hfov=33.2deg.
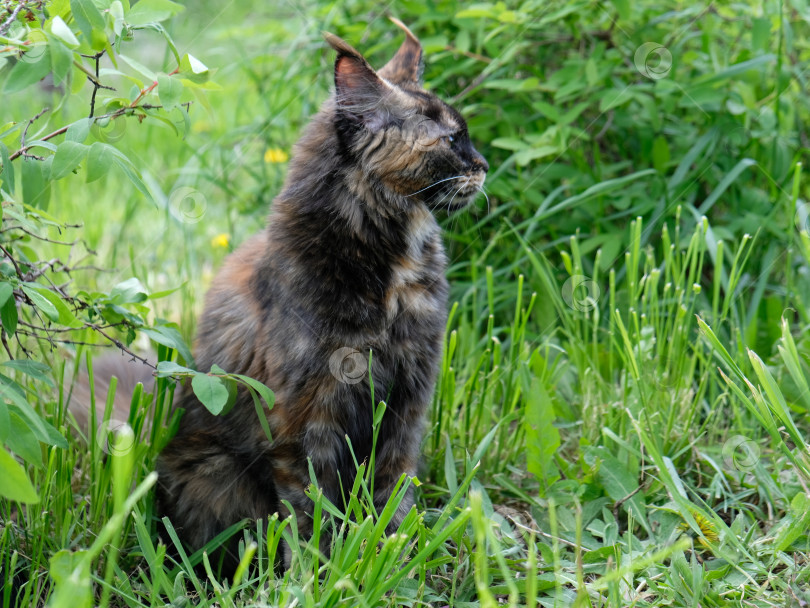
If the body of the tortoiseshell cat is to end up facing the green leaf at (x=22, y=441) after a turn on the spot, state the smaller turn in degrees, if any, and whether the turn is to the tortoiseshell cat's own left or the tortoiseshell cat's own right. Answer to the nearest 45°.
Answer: approximately 90° to the tortoiseshell cat's own right

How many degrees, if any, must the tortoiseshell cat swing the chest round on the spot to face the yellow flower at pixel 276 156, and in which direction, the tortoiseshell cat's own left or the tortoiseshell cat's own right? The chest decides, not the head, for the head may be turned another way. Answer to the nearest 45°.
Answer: approximately 135° to the tortoiseshell cat's own left

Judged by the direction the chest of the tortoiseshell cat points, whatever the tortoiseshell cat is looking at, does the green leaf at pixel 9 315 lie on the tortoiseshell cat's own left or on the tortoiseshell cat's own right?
on the tortoiseshell cat's own right

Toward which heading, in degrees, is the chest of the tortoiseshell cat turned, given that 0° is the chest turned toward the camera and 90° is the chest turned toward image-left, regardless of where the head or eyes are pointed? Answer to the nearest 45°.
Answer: approximately 315°
